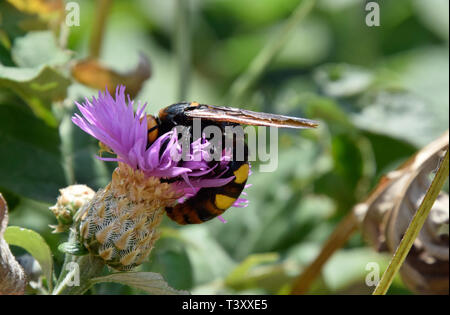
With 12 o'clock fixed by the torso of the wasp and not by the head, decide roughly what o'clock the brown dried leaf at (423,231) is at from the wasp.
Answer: The brown dried leaf is roughly at 5 o'clock from the wasp.

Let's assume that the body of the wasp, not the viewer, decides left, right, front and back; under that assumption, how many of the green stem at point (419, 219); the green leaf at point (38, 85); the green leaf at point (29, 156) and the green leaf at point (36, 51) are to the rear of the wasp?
1

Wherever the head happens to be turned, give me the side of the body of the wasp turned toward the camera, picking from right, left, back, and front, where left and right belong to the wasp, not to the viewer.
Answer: left

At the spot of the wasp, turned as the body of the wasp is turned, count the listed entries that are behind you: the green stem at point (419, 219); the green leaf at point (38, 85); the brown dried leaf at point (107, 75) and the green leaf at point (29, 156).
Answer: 1

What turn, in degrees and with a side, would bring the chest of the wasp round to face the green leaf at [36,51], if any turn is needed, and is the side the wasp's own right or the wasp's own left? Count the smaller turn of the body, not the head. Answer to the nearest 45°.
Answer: approximately 45° to the wasp's own right

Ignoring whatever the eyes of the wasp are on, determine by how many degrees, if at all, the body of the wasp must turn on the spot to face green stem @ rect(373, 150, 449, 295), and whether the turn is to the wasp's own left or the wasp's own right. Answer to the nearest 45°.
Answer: approximately 180°

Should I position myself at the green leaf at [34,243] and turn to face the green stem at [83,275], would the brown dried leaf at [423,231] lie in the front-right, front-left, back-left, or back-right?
front-left

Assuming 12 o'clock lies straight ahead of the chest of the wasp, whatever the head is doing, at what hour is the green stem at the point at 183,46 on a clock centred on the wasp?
The green stem is roughly at 3 o'clock from the wasp.
